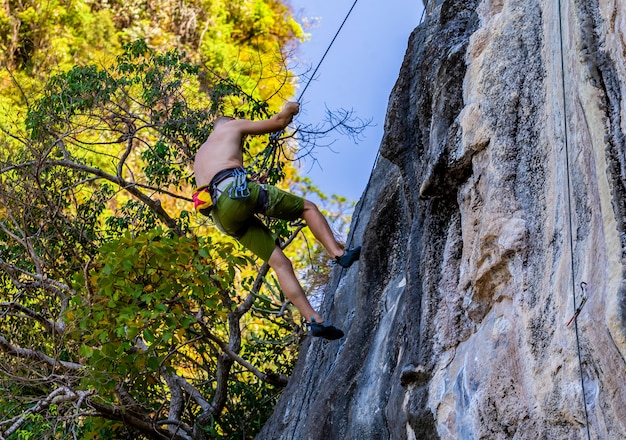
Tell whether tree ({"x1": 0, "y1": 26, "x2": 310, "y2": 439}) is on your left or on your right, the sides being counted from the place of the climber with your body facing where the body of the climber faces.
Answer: on your left

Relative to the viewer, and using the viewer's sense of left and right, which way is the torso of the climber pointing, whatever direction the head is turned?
facing away from the viewer and to the right of the viewer
